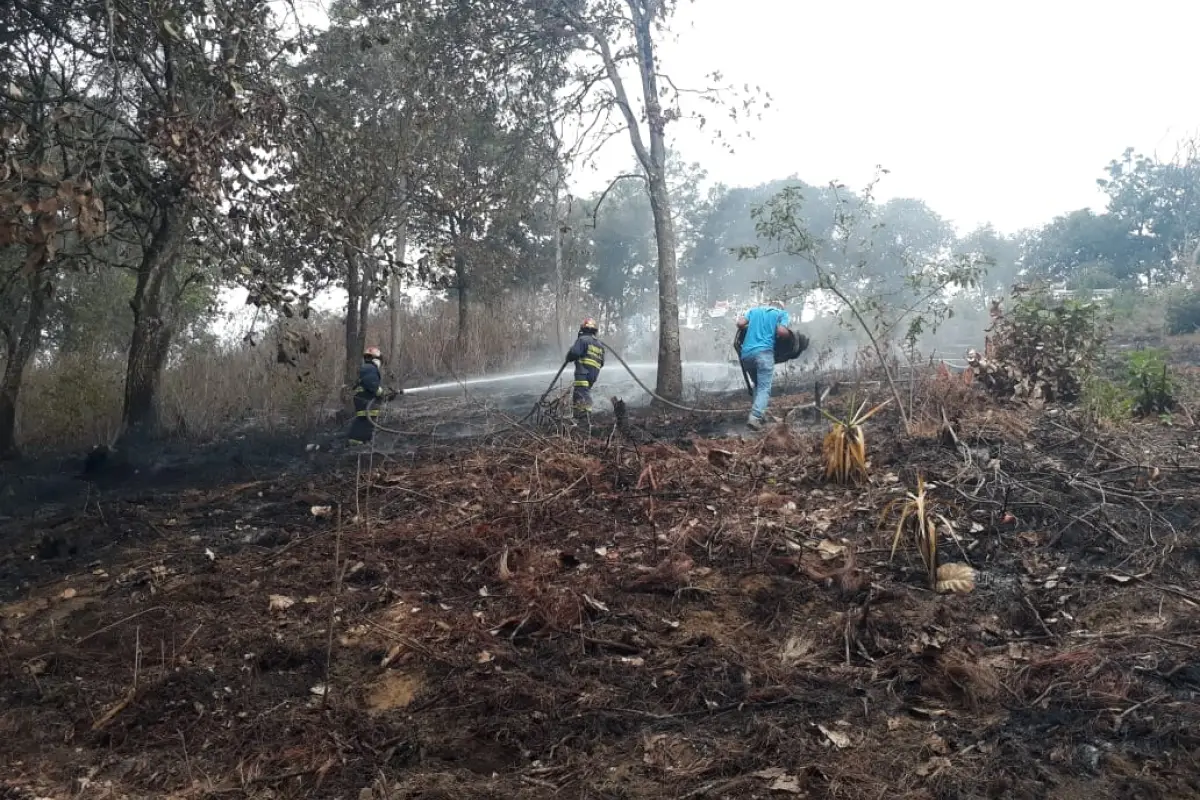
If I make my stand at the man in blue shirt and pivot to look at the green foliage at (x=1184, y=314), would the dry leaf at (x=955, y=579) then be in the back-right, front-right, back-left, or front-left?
back-right

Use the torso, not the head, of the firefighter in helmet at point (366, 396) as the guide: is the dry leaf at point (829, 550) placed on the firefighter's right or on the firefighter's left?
on the firefighter's right

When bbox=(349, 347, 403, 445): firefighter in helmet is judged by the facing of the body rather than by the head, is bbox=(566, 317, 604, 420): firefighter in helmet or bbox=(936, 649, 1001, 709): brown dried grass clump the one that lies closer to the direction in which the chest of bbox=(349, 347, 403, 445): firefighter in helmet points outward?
the firefighter in helmet

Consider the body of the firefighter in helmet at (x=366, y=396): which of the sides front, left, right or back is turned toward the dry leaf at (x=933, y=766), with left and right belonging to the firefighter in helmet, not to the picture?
right

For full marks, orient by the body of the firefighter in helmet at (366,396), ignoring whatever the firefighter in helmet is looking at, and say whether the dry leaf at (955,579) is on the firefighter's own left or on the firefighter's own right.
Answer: on the firefighter's own right

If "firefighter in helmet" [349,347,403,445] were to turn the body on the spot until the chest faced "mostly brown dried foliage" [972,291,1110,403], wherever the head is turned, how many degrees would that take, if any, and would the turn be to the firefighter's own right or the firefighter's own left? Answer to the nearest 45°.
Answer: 0° — they already face it

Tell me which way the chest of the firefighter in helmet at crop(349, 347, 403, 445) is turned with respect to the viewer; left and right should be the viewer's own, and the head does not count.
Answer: facing to the right of the viewer

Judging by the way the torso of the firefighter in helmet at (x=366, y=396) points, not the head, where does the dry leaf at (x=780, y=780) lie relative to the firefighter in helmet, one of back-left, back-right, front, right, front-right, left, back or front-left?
right

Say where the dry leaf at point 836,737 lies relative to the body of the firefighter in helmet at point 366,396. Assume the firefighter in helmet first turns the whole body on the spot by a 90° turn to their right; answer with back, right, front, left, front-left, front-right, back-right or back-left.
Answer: front

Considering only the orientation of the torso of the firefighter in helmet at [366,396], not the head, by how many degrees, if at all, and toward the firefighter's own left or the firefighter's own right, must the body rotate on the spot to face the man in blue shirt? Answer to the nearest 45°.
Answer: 0° — they already face them

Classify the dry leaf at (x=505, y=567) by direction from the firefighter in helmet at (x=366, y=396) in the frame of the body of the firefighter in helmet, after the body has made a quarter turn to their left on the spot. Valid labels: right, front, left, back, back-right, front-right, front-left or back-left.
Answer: back

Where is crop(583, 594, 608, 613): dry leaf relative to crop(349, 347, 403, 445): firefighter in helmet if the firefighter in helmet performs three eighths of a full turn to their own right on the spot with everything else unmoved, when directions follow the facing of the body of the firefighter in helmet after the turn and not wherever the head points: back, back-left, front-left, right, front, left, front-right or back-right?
front-left
